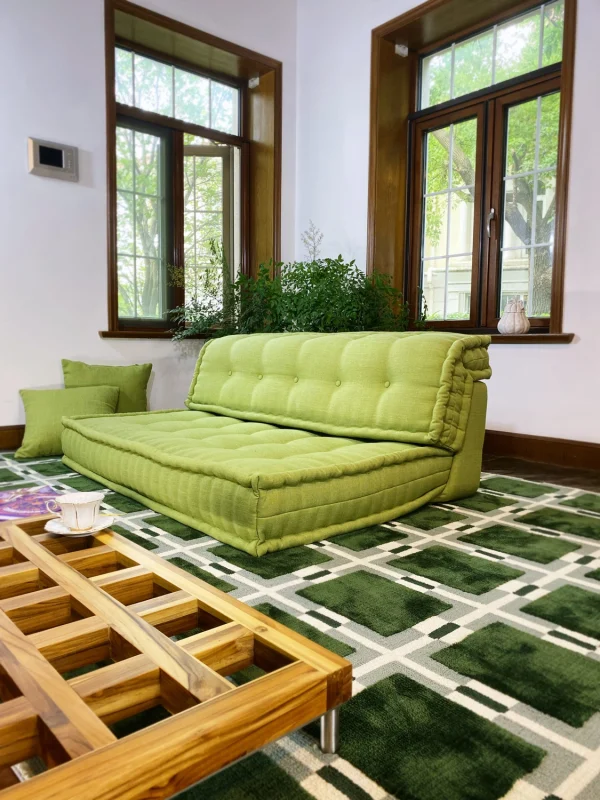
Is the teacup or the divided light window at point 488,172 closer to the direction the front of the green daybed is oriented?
the teacup

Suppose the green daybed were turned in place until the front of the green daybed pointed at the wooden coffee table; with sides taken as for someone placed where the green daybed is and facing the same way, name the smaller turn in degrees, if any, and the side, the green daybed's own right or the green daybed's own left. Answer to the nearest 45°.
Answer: approximately 45° to the green daybed's own left

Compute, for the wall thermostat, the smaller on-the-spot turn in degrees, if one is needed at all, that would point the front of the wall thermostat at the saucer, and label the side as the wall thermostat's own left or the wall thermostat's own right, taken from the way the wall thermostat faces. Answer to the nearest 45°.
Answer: approximately 45° to the wall thermostat's own right

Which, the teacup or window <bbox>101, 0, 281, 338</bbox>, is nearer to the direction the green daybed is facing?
the teacup

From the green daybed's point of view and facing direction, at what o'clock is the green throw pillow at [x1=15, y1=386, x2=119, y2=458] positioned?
The green throw pillow is roughly at 3 o'clock from the green daybed.

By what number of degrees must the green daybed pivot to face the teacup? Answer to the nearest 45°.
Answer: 0° — it already faces it

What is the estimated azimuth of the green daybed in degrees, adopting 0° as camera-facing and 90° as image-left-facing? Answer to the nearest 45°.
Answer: approximately 45°

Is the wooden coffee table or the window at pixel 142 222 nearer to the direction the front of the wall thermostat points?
the wooden coffee table

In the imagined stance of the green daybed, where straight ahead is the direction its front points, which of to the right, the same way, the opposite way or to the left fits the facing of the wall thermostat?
to the left

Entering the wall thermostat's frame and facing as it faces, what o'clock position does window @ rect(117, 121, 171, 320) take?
The window is roughly at 9 o'clock from the wall thermostat.

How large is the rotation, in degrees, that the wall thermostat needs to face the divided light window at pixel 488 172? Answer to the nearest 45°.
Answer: approximately 45° to its left

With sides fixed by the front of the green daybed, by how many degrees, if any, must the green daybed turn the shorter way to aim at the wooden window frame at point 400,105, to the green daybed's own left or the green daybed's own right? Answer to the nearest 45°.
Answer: approximately 135° to the green daybed's own right

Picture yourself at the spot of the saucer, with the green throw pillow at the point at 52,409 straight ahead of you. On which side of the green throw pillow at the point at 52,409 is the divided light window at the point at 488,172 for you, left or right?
right

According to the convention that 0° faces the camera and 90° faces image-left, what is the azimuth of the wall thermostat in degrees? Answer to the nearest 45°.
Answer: approximately 315°
